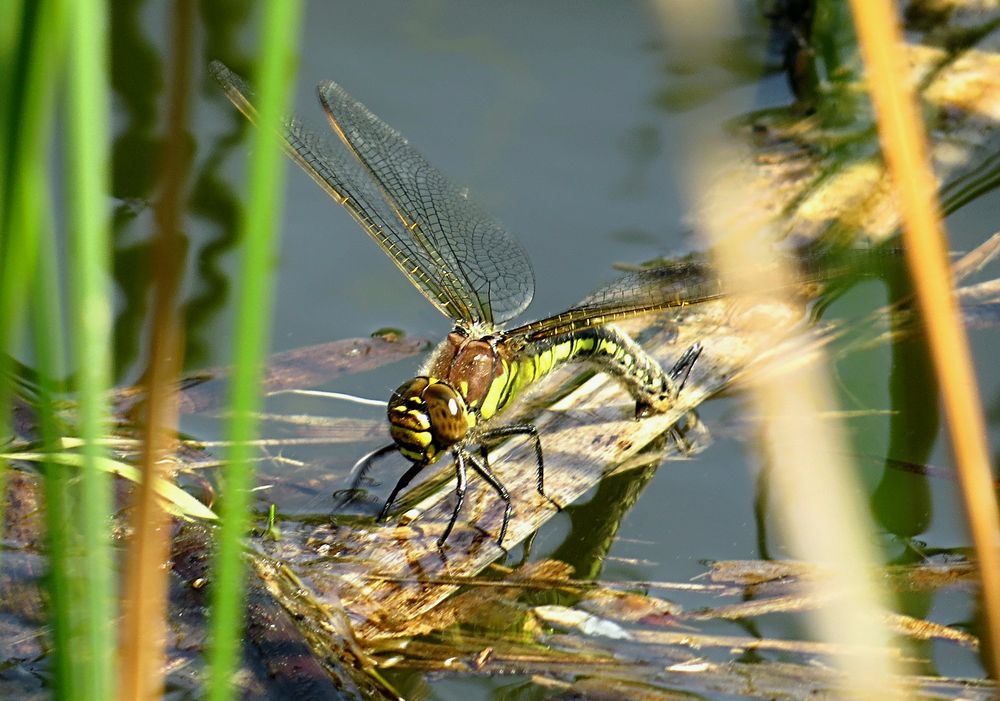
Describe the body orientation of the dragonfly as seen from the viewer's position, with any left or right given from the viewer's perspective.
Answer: facing the viewer and to the left of the viewer
